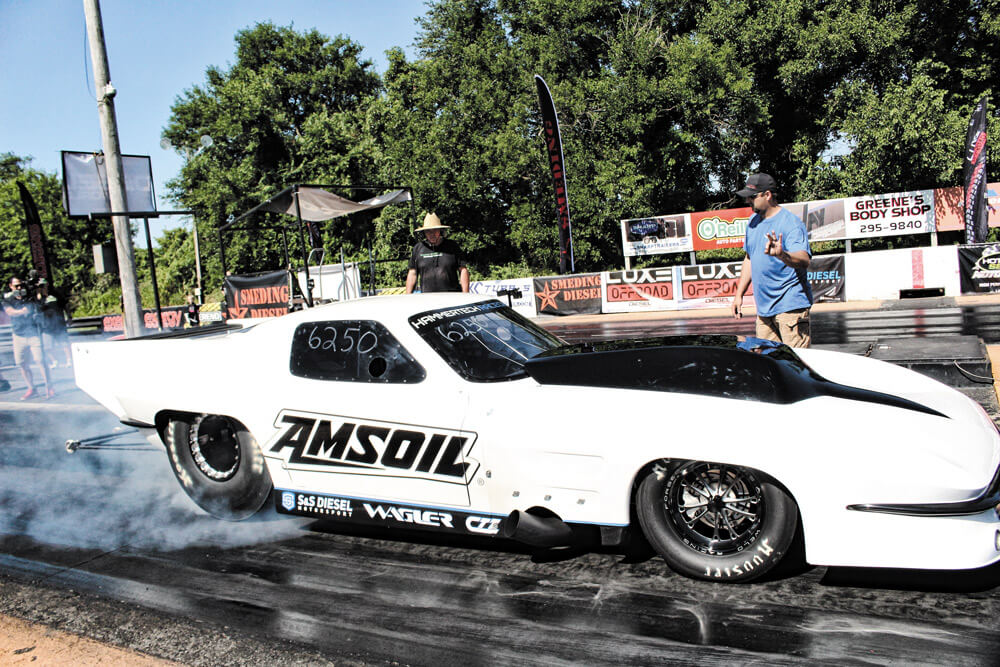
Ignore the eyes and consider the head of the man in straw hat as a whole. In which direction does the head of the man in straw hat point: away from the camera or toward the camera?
toward the camera

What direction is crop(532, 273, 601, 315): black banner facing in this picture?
toward the camera

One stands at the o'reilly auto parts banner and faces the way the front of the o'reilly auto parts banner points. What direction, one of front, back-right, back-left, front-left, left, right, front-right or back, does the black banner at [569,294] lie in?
front-right

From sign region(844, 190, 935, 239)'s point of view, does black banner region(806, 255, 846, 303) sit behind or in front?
in front

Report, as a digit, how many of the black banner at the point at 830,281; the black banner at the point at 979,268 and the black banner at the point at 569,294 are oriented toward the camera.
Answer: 3

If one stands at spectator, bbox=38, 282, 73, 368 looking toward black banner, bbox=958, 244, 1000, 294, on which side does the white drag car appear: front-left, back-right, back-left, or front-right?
front-right

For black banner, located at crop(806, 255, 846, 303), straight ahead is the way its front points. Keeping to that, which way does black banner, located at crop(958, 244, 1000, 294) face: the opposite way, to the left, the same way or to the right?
the same way

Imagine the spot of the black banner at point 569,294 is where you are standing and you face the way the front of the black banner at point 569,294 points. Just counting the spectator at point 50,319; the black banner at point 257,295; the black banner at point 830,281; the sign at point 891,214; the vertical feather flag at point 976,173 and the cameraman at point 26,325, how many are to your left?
3

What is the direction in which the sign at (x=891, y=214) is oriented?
toward the camera

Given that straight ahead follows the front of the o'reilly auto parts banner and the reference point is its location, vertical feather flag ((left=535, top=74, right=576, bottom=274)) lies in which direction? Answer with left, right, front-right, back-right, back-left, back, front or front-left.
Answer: front-right

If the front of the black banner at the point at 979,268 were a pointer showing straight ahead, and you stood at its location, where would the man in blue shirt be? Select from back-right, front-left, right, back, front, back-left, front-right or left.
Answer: front

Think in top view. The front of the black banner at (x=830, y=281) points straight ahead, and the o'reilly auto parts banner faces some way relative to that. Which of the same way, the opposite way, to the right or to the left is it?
the same way

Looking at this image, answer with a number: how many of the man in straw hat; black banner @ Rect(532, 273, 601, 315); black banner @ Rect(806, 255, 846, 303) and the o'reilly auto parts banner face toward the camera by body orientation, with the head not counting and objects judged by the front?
4

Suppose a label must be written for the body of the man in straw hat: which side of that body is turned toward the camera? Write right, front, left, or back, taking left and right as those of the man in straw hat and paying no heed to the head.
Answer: front

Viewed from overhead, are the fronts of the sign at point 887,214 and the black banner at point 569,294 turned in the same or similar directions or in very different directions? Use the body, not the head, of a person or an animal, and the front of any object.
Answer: same or similar directions

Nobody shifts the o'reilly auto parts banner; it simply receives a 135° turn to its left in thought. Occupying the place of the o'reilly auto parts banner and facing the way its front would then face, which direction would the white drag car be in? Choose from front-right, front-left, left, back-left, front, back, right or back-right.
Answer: back-right

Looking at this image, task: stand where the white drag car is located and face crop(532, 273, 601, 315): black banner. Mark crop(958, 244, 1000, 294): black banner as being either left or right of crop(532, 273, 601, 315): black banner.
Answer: right

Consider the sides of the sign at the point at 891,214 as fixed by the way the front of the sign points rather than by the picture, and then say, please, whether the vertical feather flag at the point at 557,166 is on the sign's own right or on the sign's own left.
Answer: on the sign's own right
